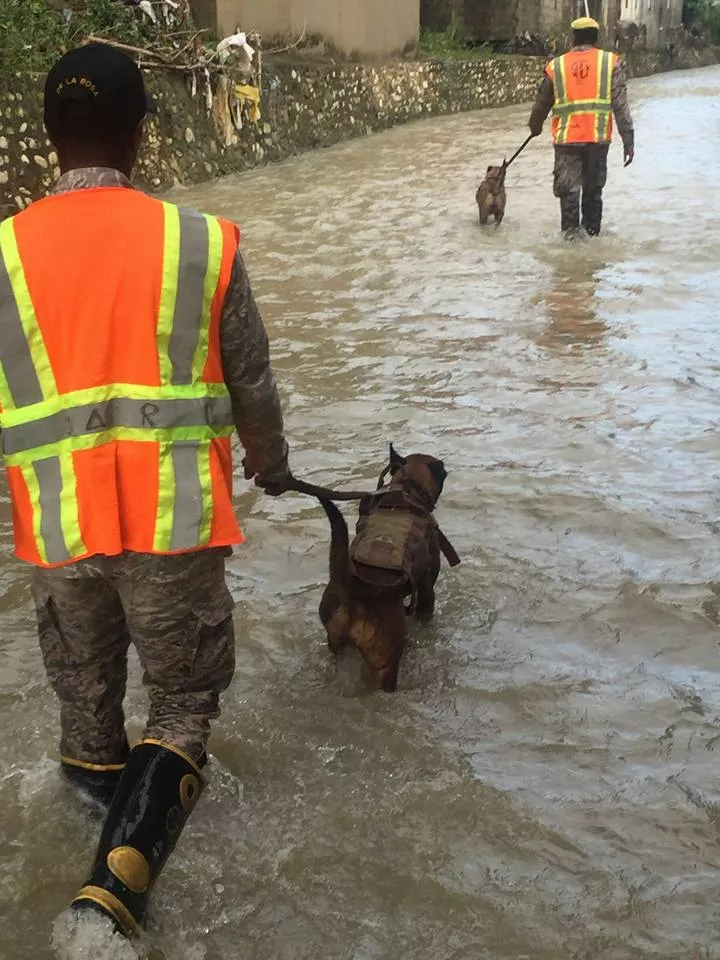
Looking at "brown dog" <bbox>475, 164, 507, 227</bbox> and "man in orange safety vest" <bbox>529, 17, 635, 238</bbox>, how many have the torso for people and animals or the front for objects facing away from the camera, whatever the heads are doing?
2

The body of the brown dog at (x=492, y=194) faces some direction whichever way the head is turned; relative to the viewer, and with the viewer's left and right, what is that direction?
facing away from the viewer

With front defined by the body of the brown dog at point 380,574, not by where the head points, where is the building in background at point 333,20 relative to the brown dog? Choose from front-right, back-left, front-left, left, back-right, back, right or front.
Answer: front-left

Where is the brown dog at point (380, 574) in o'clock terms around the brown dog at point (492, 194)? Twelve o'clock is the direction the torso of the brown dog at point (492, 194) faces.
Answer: the brown dog at point (380, 574) is roughly at 6 o'clock from the brown dog at point (492, 194).

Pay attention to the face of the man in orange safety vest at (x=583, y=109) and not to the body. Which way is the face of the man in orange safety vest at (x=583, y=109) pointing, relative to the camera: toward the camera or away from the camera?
away from the camera

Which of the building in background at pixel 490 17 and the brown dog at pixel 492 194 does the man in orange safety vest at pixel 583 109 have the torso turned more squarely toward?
the building in background

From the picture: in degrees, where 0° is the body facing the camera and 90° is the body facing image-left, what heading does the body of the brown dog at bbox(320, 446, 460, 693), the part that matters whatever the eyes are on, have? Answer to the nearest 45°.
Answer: approximately 225°

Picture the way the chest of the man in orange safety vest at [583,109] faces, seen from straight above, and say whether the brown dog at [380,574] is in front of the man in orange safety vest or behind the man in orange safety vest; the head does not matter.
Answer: behind

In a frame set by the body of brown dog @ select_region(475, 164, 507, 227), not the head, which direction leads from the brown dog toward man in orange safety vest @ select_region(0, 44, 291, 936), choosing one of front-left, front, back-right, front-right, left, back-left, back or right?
back

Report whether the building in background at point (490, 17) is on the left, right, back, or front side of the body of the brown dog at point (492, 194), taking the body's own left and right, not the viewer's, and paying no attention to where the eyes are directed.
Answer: front

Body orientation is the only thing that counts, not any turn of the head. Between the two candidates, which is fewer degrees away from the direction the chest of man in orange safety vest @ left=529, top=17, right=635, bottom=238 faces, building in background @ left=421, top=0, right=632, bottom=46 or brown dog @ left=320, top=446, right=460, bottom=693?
the building in background

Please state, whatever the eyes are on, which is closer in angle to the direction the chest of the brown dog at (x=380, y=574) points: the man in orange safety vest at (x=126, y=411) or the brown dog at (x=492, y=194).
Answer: the brown dog

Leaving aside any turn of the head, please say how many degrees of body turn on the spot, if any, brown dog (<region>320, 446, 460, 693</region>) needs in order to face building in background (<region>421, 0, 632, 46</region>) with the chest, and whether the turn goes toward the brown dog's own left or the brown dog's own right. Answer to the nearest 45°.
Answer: approximately 45° to the brown dog's own left

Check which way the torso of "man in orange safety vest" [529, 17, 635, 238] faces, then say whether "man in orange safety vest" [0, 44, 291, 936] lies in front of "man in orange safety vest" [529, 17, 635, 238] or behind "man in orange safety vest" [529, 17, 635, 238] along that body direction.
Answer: behind

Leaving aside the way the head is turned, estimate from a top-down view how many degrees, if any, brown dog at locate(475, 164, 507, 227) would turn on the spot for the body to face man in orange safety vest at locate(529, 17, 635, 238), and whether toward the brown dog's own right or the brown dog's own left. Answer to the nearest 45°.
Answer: approximately 135° to the brown dog's own right

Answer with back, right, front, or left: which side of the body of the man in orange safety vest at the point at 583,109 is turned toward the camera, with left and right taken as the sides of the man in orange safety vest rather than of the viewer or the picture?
back
